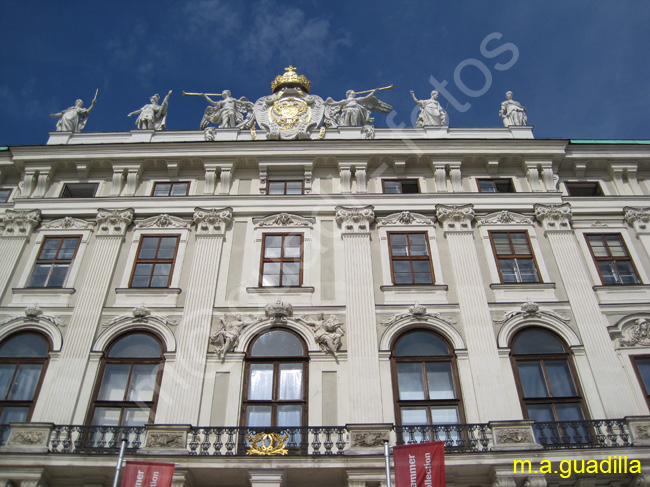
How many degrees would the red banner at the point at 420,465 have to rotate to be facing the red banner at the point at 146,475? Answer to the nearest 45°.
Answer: approximately 90° to its right

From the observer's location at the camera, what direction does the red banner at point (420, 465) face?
facing the viewer

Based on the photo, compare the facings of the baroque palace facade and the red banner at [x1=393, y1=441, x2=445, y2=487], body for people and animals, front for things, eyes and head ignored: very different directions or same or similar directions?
same or similar directions

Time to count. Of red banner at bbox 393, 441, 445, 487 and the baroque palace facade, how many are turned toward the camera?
2

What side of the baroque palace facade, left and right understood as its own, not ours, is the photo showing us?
front
